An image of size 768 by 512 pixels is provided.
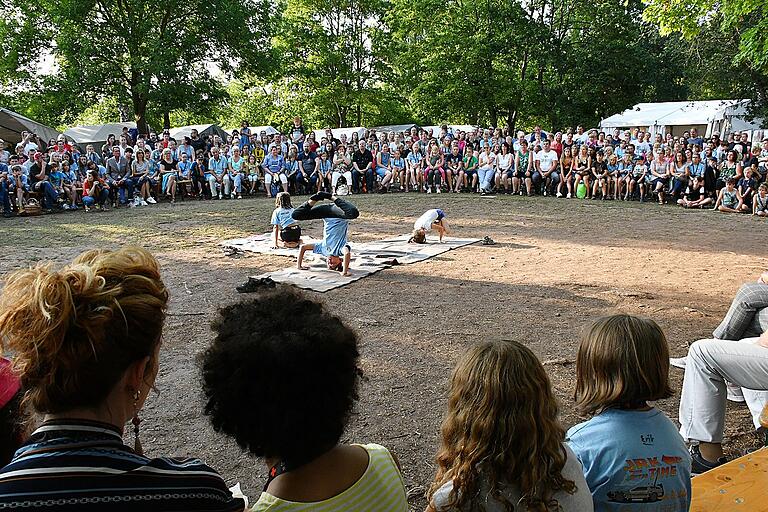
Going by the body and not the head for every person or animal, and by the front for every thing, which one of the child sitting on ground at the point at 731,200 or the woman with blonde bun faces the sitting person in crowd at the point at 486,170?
the woman with blonde bun

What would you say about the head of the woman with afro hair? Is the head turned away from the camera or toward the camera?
away from the camera

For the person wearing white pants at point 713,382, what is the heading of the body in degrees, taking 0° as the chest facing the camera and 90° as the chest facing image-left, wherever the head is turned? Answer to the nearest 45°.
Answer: approximately 90°

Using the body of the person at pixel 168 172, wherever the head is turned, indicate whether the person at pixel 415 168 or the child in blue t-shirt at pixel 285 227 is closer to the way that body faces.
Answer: the child in blue t-shirt

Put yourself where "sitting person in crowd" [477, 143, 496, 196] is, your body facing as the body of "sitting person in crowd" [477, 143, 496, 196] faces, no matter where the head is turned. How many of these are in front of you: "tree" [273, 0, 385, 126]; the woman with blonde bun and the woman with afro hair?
2

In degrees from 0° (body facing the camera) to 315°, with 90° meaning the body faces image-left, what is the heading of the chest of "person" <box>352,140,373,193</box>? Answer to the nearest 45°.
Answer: approximately 0°

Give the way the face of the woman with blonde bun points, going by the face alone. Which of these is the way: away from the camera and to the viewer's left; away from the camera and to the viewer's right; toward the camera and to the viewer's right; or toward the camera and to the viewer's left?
away from the camera and to the viewer's right

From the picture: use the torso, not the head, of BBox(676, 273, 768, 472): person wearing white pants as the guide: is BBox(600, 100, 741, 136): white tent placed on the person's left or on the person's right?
on the person's right

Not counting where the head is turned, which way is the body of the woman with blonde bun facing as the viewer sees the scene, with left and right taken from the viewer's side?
facing away from the viewer and to the right of the viewer

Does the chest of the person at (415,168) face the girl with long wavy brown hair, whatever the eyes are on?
yes

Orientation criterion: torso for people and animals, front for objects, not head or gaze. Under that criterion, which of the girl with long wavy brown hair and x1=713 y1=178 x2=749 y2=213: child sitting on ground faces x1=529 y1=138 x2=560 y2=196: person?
the girl with long wavy brown hair

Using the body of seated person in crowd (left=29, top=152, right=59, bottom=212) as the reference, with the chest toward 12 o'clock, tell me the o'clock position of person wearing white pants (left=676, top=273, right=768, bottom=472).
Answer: The person wearing white pants is roughly at 1 o'clock from the seated person in crowd.

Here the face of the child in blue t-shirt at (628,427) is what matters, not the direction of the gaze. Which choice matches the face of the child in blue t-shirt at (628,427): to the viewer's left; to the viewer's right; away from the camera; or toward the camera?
away from the camera

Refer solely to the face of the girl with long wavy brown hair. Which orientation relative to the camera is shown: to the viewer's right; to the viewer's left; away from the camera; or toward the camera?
away from the camera
